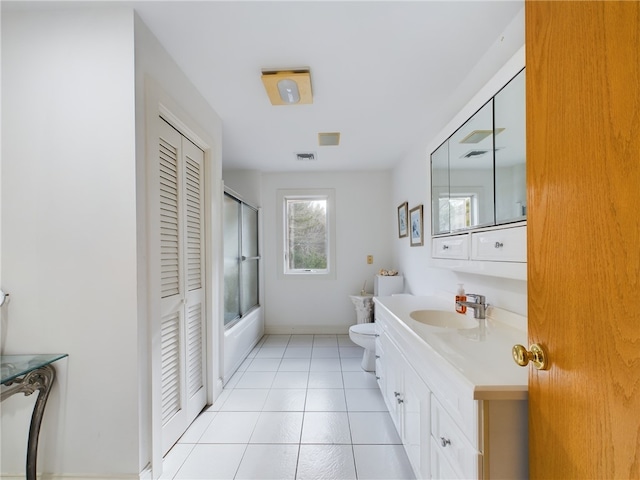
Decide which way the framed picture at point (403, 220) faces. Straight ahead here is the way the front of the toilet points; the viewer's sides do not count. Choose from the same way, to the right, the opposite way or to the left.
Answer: the same way

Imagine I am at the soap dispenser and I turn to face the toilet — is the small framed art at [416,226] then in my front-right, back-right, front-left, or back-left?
front-right

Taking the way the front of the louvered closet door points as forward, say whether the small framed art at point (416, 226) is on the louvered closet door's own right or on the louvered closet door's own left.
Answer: on the louvered closet door's own left

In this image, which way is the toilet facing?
to the viewer's left

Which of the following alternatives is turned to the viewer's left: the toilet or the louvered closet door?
the toilet

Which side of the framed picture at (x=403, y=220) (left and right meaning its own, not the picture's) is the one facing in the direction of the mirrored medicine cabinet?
left

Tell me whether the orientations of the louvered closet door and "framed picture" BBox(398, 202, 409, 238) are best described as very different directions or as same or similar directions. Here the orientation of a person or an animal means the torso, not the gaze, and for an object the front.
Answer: very different directions

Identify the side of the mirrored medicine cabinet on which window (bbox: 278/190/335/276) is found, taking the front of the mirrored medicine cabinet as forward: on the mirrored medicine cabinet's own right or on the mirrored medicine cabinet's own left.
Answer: on the mirrored medicine cabinet's own right

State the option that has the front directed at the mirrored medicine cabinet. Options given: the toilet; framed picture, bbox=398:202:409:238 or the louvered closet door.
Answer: the louvered closet door

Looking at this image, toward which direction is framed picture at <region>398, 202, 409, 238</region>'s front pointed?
to the viewer's left

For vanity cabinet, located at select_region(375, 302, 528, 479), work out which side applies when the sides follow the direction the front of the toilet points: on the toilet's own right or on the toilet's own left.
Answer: on the toilet's own left

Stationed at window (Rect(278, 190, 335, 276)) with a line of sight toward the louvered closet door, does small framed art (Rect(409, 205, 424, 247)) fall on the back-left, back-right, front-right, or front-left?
front-left

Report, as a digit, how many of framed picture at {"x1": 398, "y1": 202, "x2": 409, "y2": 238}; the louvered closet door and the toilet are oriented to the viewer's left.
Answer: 2
